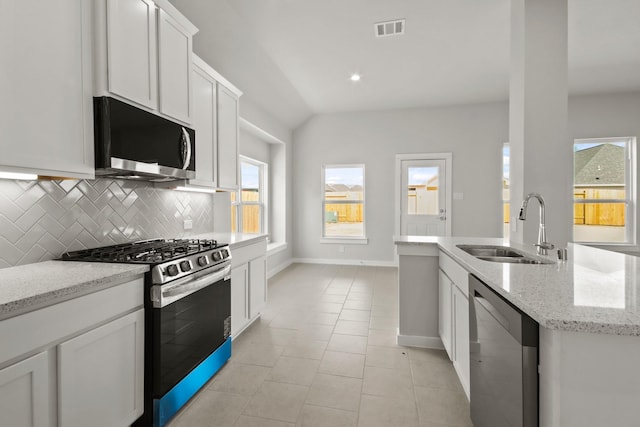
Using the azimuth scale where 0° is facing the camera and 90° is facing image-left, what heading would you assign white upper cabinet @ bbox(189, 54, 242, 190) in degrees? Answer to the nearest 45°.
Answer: approximately 315°

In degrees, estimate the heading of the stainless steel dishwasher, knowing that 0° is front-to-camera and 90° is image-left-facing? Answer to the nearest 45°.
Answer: approximately 45°

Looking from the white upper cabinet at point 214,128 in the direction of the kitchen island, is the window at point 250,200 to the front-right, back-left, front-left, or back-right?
back-left

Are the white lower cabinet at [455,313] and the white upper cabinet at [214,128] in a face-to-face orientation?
yes

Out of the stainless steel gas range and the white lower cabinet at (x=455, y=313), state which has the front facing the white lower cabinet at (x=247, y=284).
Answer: the white lower cabinet at (x=455, y=313)

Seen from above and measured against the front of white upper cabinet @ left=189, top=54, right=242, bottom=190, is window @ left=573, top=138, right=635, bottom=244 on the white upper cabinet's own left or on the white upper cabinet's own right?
on the white upper cabinet's own left

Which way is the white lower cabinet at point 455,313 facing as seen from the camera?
to the viewer's left

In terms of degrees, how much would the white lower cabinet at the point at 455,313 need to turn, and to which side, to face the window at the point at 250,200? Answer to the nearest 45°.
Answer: approximately 45° to its right

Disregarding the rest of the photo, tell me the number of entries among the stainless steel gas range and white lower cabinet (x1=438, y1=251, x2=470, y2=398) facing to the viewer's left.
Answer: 1

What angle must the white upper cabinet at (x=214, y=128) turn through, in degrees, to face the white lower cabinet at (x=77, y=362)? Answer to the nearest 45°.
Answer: approximately 45° to its right

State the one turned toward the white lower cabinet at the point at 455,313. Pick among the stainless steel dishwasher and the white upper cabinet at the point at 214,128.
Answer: the white upper cabinet

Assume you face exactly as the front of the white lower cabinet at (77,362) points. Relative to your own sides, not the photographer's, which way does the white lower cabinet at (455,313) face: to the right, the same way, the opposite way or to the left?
the opposite way
